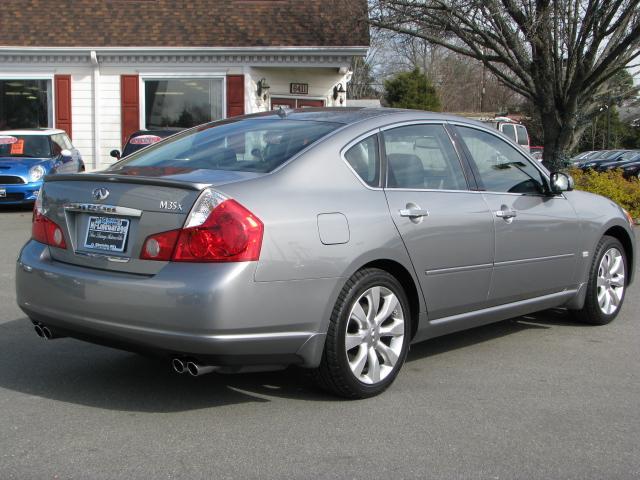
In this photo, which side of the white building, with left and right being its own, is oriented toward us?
front

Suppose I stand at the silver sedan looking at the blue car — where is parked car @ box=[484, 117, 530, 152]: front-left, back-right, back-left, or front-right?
front-right

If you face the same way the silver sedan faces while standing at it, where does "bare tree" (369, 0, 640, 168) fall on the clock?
The bare tree is roughly at 11 o'clock from the silver sedan.

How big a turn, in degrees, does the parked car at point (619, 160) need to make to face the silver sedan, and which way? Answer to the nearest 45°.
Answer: approximately 45° to its left

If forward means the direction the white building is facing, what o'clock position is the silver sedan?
The silver sedan is roughly at 12 o'clock from the white building.

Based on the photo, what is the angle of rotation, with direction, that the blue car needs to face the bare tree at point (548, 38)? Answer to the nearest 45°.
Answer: approximately 135° to its left

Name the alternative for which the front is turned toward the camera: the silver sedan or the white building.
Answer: the white building

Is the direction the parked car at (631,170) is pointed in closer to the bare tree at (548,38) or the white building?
the white building

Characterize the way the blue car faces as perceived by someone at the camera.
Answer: facing the viewer and to the left of the viewer

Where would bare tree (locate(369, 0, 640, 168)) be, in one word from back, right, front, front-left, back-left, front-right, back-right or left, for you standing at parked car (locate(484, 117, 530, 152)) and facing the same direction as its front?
front-left
